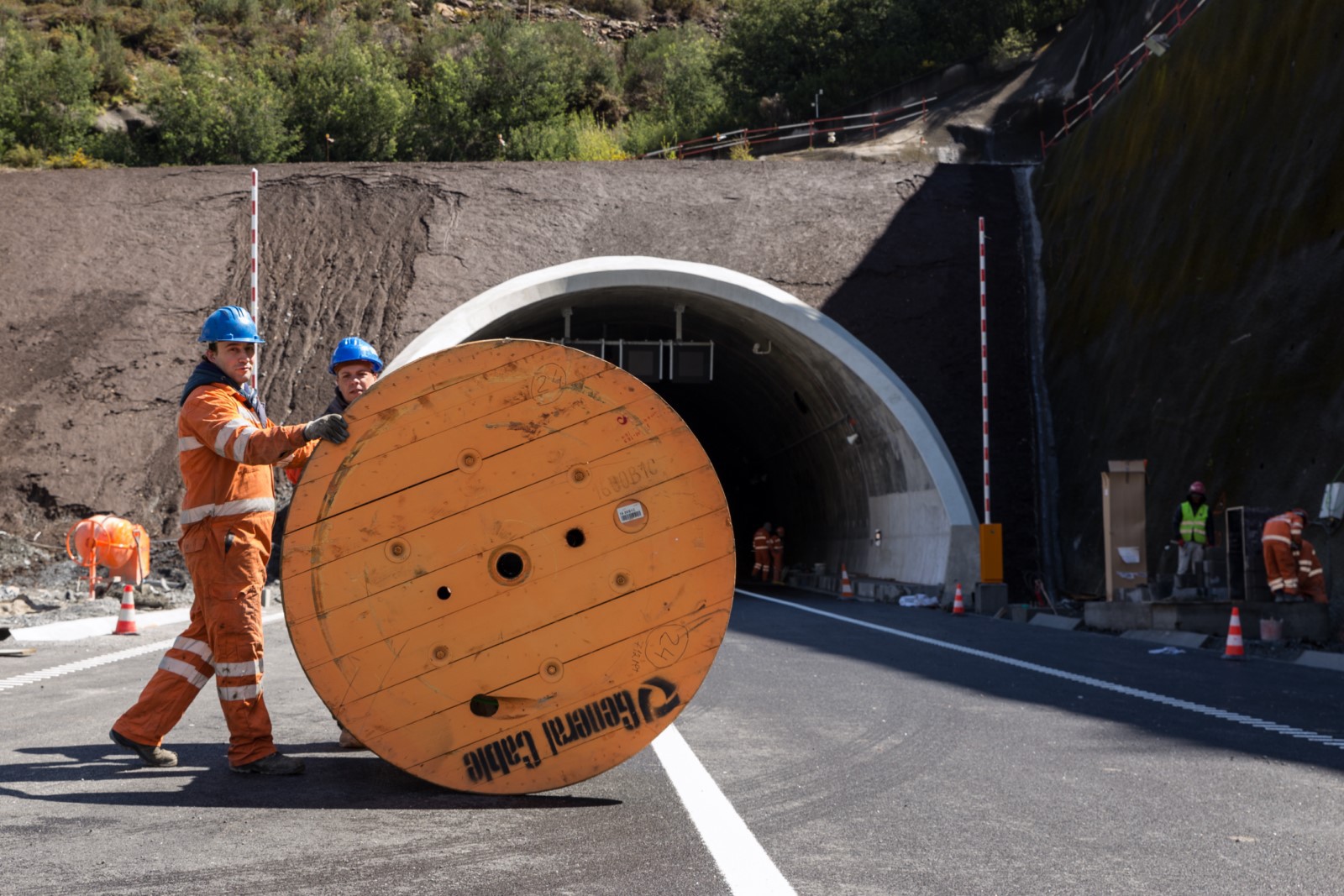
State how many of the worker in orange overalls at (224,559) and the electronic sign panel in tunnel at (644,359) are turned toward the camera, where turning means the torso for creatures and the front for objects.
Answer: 1

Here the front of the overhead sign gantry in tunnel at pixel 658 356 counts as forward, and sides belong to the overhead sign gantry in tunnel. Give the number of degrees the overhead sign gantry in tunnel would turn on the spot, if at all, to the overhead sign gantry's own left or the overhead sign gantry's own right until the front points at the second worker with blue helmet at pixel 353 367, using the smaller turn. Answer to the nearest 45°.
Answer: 0° — it already faces them

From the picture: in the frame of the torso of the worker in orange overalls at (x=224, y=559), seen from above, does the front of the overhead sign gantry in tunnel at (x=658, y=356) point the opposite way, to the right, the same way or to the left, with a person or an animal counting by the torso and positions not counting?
to the right

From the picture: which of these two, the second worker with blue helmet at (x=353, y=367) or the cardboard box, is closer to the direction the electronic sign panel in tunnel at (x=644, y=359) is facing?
the second worker with blue helmet

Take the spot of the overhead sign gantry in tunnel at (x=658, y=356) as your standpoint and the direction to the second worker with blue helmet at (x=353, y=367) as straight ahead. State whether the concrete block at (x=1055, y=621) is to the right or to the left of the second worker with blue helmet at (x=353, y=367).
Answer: left

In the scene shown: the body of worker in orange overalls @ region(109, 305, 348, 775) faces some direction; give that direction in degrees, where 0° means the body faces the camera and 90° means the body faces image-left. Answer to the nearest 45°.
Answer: approximately 270°

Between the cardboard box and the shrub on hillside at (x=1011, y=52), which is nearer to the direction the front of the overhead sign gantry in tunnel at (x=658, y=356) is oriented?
the cardboard box
